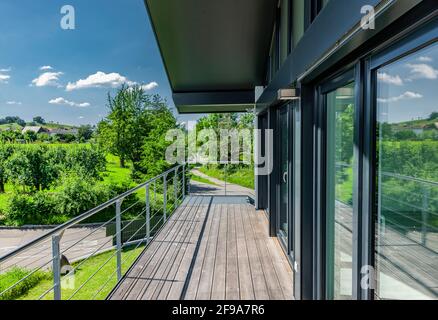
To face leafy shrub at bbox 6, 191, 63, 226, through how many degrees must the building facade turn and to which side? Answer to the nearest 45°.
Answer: approximately 45° to its right

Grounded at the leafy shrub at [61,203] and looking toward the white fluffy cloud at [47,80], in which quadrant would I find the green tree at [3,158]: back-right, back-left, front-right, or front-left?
front-left

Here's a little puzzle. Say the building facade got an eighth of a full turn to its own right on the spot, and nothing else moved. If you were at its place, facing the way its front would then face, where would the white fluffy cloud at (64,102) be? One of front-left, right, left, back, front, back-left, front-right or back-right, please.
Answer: front

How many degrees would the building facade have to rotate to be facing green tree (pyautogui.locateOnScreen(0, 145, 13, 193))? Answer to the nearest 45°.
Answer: approximately 45° to its right

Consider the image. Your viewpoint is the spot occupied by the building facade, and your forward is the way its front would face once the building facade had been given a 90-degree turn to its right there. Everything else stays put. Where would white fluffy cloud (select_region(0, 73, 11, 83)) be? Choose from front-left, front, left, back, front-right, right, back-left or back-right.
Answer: front-left

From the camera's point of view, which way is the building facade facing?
to the viewer's left

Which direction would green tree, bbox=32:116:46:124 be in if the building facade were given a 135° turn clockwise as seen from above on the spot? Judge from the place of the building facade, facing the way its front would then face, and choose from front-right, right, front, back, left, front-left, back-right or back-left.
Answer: left

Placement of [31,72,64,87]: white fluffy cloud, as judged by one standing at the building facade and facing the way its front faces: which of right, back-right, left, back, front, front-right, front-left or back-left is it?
front-right
